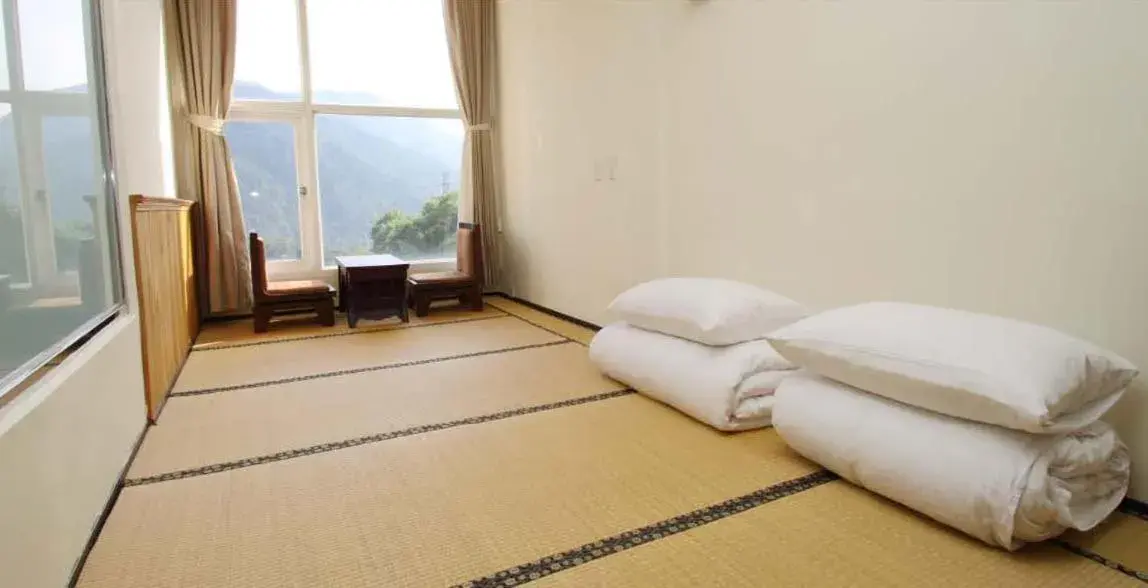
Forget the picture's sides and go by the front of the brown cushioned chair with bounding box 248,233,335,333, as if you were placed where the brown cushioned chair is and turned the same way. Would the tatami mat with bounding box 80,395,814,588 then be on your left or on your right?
on your right

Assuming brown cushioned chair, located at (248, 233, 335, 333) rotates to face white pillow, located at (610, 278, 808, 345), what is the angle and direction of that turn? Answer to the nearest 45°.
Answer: approximately 45° to its right

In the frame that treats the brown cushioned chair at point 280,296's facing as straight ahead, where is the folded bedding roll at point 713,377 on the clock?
The folded bedding roll is roughly at 2 o'clock from the brown cushioned chair.

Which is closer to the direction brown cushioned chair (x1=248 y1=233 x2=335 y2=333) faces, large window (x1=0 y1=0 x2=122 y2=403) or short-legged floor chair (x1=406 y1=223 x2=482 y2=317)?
the short-legged floor chair

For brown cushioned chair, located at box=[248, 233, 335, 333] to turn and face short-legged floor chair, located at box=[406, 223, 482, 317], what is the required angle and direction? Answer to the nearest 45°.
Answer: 0° — it already faces it

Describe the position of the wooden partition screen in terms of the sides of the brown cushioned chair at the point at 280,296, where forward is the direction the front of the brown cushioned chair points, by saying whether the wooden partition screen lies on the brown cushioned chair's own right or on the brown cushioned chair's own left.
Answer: on the brown cushioned chair's own right

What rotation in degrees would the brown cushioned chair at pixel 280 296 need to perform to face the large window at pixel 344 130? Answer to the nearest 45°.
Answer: approximately 45° to its left

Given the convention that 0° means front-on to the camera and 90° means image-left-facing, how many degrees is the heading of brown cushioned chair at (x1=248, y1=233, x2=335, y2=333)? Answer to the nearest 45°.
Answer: approximately 270°
